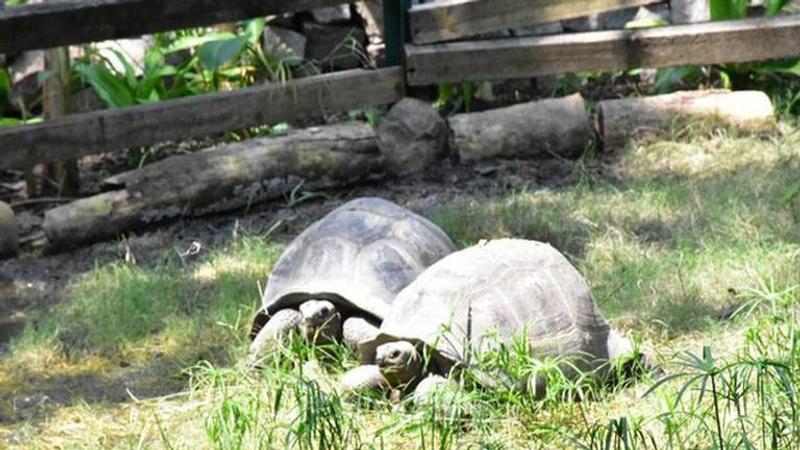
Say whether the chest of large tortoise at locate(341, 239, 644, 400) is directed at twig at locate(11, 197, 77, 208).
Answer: no

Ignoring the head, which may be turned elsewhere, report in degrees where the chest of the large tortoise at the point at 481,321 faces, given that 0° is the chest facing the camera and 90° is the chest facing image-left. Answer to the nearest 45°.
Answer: approximately 45°

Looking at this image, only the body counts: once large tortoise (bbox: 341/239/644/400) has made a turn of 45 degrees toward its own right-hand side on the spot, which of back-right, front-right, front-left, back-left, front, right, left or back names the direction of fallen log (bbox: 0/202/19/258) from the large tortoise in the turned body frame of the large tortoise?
front-right

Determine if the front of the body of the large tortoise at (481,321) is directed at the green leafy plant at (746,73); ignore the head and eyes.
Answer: no

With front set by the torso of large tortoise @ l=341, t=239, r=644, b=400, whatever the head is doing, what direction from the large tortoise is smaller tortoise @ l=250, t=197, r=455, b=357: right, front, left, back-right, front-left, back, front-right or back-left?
right

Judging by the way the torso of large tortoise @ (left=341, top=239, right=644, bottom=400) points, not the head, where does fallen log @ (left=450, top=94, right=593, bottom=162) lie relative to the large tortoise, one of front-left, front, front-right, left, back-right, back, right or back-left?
back-right

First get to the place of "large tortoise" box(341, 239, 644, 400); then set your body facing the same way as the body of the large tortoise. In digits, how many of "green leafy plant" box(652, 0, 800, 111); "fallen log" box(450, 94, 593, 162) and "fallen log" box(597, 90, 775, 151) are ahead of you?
0

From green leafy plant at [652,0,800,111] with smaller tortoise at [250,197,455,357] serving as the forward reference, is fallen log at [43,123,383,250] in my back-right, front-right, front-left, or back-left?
front-right

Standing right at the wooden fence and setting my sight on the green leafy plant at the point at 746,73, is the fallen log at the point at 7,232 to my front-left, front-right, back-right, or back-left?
back-right

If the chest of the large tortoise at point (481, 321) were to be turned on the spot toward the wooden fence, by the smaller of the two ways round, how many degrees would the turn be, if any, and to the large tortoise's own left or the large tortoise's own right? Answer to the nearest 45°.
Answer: approximately 135° to the large tortoise's own right

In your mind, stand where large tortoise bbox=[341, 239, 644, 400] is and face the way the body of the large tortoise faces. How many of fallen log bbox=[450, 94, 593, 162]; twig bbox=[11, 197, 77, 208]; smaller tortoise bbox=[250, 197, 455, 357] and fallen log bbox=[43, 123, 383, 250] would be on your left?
0

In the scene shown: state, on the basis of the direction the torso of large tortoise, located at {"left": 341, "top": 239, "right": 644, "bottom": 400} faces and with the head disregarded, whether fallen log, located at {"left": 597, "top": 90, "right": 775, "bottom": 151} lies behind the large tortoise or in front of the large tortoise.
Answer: behind

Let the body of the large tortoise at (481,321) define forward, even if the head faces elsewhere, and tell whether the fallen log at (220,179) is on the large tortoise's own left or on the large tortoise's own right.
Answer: on the large tortoise's own right

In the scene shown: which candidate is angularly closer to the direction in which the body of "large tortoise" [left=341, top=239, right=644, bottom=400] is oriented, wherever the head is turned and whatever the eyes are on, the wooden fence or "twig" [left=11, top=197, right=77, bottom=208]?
the twig
